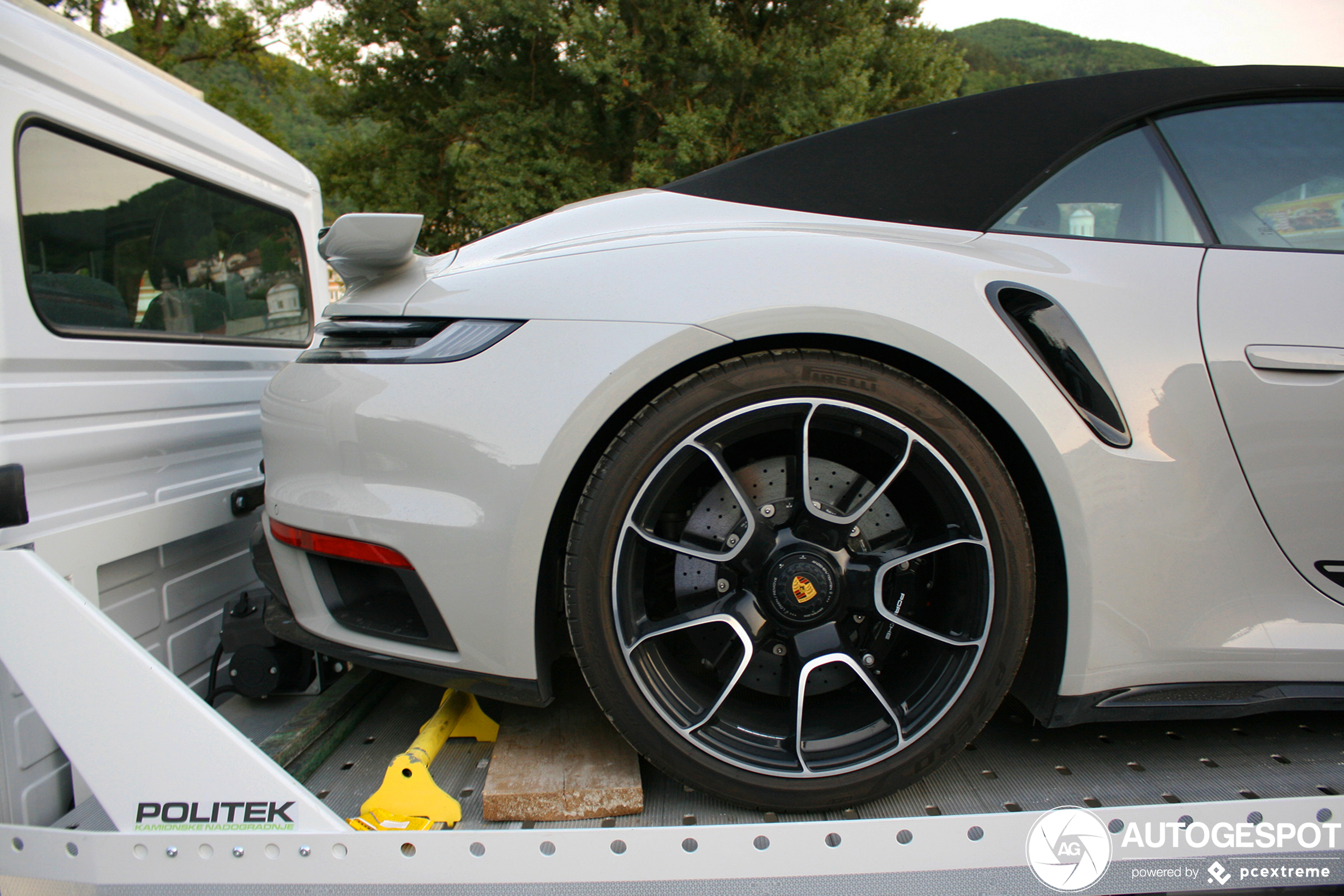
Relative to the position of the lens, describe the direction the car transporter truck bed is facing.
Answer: facing to the left of the viewer

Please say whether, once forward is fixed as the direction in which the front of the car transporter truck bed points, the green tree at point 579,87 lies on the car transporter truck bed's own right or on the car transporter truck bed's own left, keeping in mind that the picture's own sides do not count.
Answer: on the car transporter truck bed's own right

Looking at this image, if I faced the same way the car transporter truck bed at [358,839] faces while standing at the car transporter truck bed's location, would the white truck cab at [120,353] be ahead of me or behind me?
ahead

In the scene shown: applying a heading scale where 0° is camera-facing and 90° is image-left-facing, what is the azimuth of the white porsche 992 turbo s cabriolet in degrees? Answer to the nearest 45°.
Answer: approximately 270°
